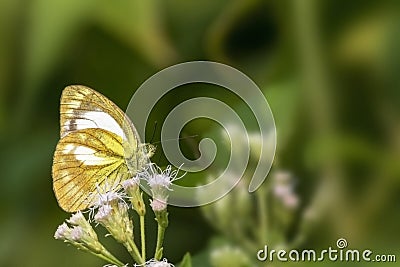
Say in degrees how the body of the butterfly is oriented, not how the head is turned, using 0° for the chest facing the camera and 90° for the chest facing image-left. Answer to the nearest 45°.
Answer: approximately 270°
